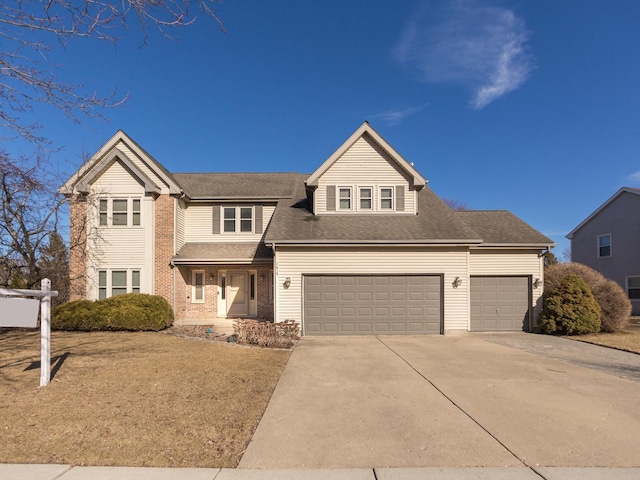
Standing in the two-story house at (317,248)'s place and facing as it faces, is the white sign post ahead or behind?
ahead

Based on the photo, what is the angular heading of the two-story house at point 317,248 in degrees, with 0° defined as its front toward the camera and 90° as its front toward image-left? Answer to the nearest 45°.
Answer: approximately 0°
